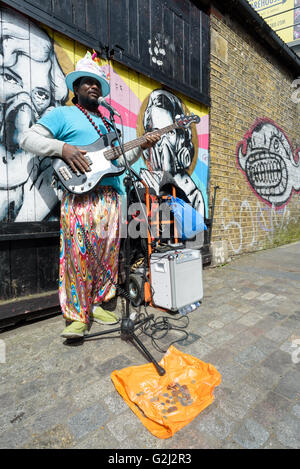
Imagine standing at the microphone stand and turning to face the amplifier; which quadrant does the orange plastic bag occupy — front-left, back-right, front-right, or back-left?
back-right

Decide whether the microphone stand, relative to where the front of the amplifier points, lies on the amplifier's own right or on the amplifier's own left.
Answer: on the amplifier's own right

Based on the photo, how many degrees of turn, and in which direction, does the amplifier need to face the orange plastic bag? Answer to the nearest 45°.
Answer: approximately 45° to its right

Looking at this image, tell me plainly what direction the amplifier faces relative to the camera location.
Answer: facing the viewer and to the right of the viewer
